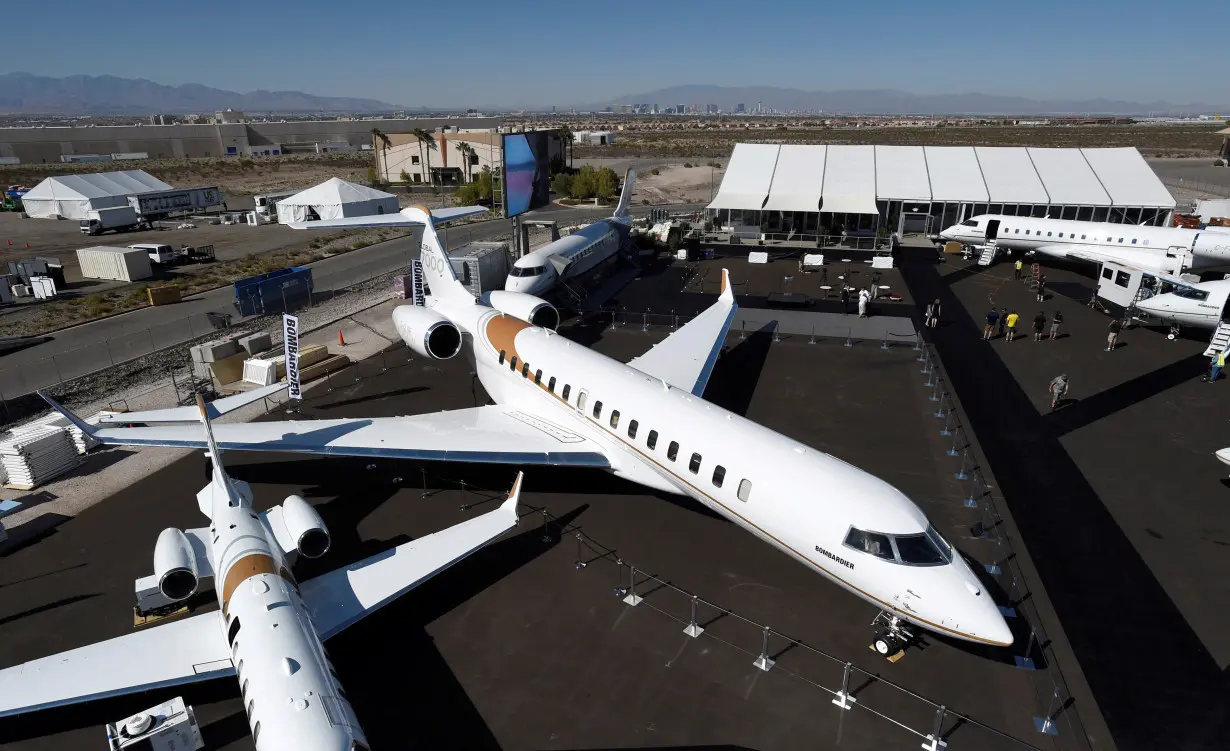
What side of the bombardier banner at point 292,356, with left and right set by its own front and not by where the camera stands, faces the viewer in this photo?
front

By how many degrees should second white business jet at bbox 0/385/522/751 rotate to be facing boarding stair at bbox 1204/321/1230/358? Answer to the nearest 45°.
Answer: approximately 90° to its left

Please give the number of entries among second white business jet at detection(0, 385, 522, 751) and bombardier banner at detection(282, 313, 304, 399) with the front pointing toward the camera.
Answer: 2

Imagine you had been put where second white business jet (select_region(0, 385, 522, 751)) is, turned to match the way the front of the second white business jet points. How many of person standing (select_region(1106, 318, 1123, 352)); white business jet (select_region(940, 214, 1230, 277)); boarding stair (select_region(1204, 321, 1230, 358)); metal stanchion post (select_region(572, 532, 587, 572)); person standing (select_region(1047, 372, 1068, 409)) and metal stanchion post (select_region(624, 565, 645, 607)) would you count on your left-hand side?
6

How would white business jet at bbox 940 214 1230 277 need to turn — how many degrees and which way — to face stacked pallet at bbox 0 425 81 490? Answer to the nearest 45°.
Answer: approximately 45° to its left

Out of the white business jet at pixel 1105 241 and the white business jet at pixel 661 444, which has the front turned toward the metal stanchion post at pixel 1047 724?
the white business jet at pixel 661 444

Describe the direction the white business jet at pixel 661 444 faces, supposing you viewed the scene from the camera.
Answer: facing the viewer and to the right of the viewer

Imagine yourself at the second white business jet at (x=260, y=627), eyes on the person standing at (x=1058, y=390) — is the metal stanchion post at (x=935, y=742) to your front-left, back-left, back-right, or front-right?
front-right

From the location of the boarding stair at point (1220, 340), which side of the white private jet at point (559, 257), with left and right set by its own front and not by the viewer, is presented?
left

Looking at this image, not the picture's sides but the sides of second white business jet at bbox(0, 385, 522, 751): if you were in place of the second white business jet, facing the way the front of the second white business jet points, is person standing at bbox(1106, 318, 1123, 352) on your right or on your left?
on your left

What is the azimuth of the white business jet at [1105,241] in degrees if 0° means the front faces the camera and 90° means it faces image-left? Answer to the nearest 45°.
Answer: approximately 90°

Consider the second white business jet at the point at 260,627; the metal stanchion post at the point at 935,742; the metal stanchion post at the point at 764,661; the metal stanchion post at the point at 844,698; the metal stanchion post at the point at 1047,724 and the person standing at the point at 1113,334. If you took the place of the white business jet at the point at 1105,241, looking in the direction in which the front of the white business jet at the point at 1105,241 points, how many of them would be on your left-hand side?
6

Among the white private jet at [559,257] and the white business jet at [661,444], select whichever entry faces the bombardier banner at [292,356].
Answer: the white private jet

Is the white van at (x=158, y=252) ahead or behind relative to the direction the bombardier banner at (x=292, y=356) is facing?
behind

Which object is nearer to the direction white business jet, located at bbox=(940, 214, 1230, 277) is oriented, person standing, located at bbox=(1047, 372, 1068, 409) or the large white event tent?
the large white event tent
